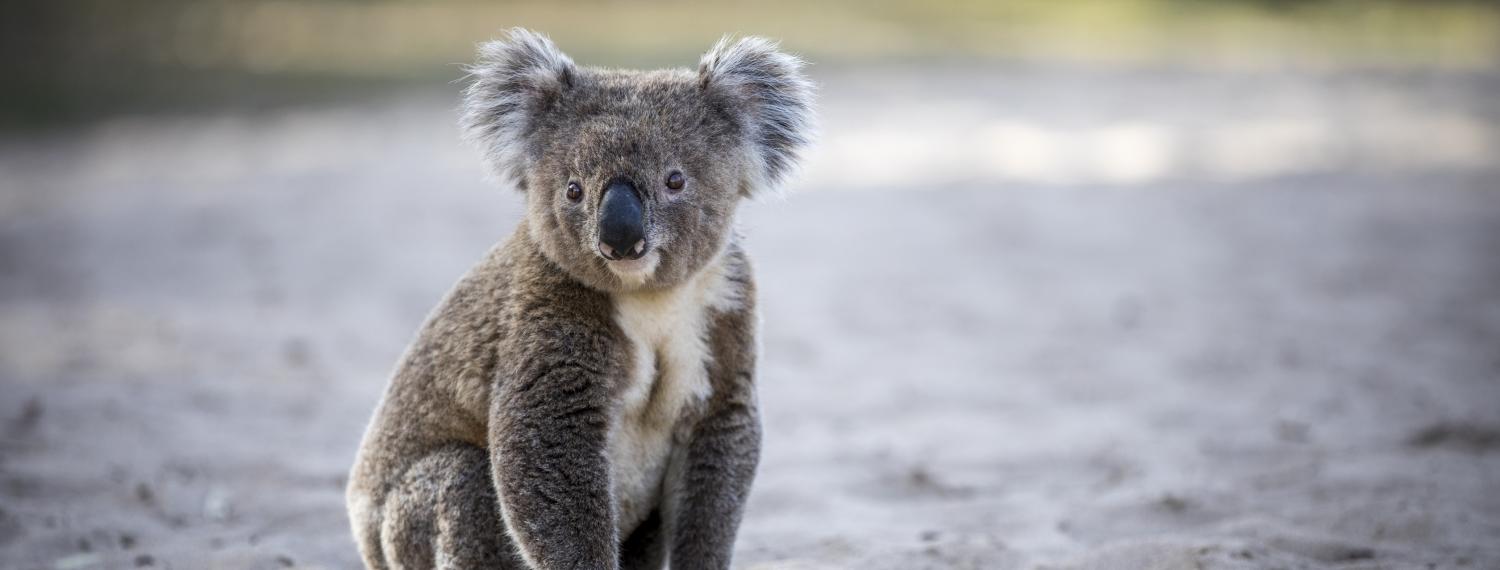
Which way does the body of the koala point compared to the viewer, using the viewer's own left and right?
facing the viewer and to the right of the viewer
